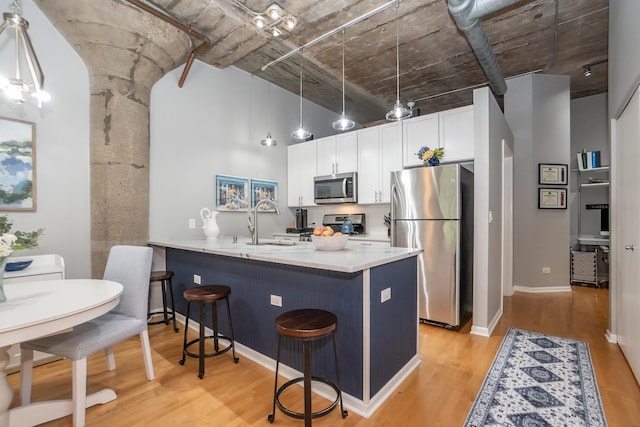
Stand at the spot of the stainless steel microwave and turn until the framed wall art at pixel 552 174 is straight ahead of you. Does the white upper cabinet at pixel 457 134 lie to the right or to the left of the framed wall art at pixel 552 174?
right

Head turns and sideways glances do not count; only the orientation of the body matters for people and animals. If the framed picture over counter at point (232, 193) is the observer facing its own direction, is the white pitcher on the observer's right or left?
on its right

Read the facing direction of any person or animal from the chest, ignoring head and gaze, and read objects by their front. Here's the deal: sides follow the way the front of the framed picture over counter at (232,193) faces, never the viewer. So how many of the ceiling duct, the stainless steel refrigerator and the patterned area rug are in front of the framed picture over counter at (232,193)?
3

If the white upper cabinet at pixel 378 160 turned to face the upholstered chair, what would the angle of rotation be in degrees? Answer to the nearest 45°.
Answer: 0° — it already faces it

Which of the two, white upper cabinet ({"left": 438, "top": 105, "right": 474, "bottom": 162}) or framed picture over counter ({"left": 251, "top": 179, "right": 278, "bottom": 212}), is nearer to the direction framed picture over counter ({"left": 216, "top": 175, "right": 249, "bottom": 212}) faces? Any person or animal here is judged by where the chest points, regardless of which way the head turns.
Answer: the white upper cabinet

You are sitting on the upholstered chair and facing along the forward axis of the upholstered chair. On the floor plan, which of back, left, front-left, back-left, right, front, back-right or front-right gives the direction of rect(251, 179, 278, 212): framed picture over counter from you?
back

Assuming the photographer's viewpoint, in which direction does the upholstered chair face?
facing the viewer and to the left of the viewer

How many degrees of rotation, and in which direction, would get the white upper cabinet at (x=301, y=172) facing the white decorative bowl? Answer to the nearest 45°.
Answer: approximately 45° to its left

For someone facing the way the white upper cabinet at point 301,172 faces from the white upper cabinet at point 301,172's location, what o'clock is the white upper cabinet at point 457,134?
the white upper cabinet at point 457,134 is roughly at 9 o'clock from the white upper cabinet at point 301,172.

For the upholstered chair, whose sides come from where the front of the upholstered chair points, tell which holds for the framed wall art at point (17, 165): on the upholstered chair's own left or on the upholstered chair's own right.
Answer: on the upholstered chair's own right

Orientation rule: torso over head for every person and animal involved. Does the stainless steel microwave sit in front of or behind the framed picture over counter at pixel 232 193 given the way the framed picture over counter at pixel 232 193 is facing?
in front

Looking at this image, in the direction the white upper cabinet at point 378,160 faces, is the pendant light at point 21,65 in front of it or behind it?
in front
